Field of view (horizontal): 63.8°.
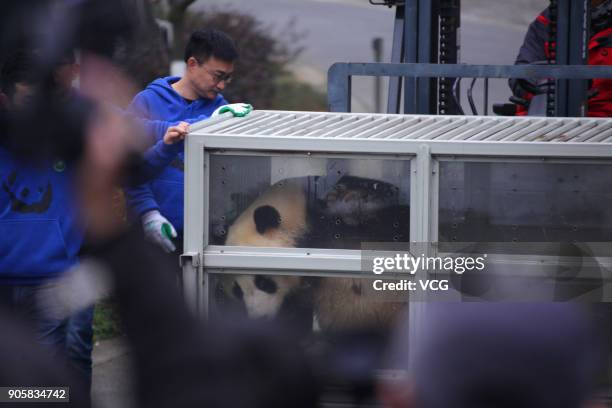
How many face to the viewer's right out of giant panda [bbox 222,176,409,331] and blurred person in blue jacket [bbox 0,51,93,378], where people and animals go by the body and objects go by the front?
0

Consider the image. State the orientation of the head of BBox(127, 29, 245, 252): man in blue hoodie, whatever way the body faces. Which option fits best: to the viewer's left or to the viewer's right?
to the viewer's right

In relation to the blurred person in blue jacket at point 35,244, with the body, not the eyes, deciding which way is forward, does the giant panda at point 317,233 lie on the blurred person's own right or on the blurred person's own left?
on the blurred person's own left

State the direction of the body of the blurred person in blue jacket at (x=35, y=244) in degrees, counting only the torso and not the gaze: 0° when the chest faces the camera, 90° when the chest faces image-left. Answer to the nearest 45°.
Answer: approximately 0°

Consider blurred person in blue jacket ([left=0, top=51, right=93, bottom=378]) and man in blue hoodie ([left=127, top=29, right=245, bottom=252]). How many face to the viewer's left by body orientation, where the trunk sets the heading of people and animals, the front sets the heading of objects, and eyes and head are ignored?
0

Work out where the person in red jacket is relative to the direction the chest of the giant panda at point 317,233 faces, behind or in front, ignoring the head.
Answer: behind

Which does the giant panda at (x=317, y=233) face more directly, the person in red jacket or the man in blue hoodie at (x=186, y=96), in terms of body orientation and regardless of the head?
the man in blue hoodie

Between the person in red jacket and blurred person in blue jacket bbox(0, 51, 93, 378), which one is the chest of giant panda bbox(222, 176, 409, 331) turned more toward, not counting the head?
the blurred person in blue jacket

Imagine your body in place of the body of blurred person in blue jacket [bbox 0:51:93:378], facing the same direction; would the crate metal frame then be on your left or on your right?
on your left

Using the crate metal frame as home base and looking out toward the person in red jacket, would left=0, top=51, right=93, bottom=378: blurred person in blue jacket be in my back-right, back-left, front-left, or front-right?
back-left

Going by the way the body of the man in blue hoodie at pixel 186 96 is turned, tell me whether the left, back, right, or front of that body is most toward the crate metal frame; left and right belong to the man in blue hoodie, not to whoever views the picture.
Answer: front
